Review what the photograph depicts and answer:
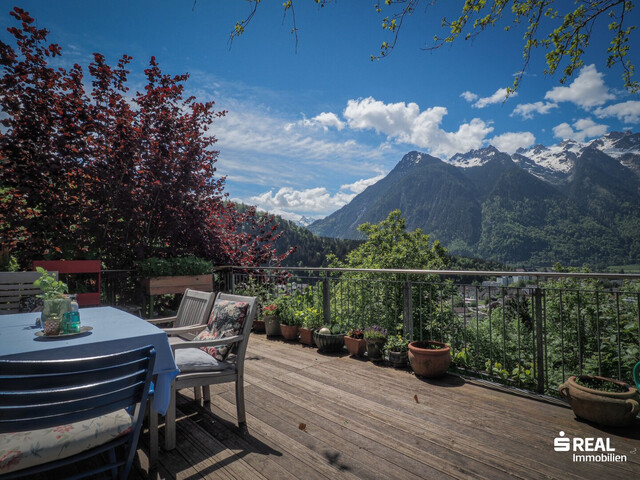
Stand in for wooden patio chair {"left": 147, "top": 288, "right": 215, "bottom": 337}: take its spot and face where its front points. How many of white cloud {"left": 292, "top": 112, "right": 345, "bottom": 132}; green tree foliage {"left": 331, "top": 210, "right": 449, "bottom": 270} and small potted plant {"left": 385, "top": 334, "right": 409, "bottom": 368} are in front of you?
0

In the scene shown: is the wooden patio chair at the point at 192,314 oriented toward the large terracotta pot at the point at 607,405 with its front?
no

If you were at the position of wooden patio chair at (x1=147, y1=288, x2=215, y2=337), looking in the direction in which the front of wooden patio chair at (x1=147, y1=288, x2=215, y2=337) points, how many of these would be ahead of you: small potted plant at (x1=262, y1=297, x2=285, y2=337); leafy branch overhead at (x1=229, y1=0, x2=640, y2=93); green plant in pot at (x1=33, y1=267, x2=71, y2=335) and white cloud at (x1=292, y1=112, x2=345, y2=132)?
1

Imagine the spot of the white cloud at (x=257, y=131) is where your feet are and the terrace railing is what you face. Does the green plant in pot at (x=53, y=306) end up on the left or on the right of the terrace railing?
right

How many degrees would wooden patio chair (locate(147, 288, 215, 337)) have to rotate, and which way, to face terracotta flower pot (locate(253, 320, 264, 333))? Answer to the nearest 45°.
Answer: approximately 180°

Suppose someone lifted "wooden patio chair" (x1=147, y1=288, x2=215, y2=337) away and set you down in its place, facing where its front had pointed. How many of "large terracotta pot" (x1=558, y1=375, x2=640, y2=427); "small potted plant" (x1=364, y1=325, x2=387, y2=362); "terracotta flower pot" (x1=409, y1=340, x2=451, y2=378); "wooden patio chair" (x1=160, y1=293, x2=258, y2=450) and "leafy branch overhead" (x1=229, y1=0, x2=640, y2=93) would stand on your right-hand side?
0

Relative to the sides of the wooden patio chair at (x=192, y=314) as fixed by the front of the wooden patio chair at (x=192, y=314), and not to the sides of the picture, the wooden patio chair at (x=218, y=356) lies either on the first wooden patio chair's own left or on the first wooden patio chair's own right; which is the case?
on the first wooden patio chair's own left

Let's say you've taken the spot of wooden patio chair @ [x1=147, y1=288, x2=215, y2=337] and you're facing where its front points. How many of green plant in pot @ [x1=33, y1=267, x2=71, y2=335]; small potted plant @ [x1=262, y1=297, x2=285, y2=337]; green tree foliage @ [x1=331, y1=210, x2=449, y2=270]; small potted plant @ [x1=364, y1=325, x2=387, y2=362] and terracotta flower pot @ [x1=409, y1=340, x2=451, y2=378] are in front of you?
1

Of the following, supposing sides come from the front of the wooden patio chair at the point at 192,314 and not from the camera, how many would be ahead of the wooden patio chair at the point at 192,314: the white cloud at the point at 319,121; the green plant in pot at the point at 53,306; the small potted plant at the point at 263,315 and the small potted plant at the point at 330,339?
1

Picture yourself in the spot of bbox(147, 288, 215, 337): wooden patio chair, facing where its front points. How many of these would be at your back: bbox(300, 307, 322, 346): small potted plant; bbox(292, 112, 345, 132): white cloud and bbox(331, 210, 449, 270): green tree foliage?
3

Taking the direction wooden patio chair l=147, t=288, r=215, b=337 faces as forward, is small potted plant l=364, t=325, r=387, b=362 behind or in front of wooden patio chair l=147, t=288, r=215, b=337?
behind

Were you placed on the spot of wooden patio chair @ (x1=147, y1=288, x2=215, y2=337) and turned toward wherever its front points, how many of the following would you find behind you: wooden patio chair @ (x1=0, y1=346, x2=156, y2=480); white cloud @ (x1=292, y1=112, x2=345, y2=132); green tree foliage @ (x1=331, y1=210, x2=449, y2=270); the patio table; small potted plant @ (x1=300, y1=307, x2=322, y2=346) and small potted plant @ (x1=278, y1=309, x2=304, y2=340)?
4

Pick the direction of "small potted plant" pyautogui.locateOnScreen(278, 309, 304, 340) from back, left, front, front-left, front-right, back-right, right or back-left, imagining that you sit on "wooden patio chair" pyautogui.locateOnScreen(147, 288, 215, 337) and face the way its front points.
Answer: back

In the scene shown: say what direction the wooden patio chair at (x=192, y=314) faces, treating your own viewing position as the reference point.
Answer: facing the viewer and to the left of the viewer

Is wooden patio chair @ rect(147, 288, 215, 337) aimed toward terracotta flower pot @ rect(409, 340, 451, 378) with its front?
no

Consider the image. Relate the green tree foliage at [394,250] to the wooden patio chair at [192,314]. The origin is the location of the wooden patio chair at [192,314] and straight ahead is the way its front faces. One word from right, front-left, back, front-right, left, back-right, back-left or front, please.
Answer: back

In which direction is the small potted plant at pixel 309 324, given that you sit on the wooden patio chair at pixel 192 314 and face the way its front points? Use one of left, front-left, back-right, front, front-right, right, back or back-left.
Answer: back
